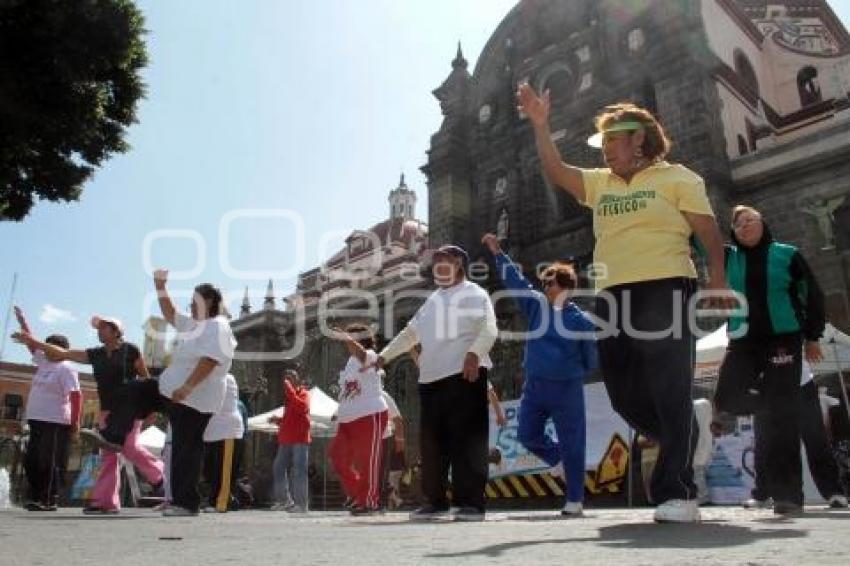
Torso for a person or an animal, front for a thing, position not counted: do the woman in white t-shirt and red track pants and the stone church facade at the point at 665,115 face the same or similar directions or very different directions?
same or similar directions

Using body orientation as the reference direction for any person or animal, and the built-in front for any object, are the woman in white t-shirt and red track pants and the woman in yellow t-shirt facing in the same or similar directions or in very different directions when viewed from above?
same or similar directions

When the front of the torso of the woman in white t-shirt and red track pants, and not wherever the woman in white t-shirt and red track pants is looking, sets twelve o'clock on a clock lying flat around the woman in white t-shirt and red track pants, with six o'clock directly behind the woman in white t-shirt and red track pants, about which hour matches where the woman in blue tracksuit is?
The woman in blue tracksuit is roughly at 9 o'clock from the woman in white t-shirt and red track pants.

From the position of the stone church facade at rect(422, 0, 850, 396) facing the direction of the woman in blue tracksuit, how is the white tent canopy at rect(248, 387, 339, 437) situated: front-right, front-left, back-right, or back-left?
front-right

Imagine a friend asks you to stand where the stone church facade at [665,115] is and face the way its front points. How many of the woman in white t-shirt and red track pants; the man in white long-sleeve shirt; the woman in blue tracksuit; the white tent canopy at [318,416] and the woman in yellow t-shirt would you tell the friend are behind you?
0

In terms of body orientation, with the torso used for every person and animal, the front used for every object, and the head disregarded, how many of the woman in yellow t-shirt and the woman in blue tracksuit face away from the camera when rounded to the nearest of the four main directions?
0

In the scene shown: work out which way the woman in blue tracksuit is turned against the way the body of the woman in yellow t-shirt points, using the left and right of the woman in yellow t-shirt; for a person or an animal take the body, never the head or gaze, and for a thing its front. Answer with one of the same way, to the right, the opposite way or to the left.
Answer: the same way

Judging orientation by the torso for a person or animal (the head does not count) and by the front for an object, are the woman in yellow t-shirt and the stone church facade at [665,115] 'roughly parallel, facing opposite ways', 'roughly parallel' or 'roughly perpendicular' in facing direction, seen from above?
roughly parallel

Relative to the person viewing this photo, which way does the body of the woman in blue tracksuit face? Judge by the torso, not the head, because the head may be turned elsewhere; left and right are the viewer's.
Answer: facing the viewer and to the left of the viewer

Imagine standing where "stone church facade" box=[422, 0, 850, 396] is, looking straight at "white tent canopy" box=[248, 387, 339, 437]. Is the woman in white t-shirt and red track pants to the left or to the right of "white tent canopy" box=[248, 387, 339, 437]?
left

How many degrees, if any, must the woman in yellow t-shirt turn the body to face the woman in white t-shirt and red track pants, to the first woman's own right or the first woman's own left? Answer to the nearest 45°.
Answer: approximately 90° to the first woman's own right

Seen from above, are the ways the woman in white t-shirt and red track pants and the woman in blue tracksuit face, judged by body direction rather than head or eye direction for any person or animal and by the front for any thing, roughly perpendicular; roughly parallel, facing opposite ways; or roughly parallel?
roughly parallel

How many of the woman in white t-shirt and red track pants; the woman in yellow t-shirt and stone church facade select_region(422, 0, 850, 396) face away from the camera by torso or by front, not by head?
0

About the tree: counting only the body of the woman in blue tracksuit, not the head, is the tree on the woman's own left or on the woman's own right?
on the woman's own right
